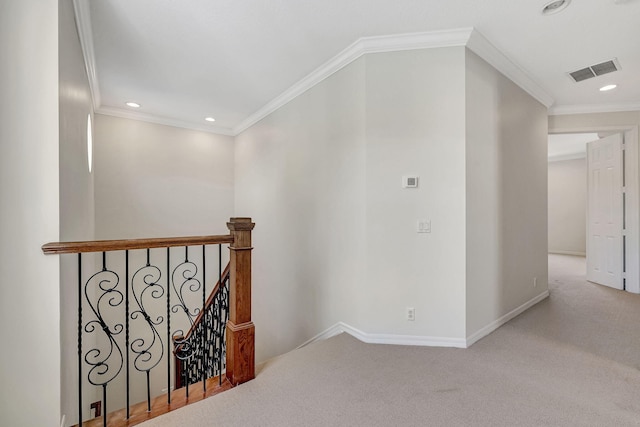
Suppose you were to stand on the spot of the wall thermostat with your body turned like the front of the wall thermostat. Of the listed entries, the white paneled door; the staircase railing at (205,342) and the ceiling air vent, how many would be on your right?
1

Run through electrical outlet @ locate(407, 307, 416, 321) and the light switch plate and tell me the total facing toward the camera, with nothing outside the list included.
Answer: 2

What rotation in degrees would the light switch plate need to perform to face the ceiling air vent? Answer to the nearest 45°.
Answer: approximately 135° to its left

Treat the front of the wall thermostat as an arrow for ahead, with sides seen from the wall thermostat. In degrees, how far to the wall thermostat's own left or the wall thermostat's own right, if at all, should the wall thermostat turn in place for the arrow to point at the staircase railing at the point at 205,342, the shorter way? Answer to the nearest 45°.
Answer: approximately 90° to the wall thermostat's own right

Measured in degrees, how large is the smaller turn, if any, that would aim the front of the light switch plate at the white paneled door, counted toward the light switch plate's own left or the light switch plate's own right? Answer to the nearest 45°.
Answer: approximately 135° to the light switch plate's own left

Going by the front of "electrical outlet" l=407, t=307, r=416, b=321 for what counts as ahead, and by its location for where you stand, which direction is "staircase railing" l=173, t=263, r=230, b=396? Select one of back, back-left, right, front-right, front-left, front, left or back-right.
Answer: right

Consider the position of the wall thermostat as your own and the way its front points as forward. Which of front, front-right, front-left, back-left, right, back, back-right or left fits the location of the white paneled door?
back-left
